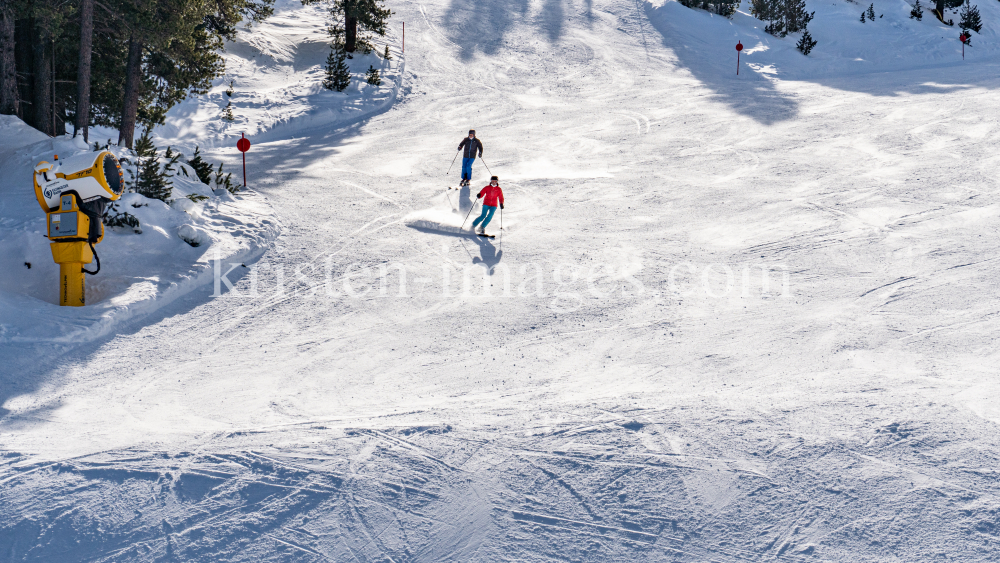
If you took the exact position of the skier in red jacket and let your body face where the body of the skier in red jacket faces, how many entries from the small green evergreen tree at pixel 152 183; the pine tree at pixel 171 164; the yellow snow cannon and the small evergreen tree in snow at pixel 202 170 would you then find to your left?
0

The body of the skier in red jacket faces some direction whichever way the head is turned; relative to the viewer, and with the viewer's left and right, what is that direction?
facing the viewer

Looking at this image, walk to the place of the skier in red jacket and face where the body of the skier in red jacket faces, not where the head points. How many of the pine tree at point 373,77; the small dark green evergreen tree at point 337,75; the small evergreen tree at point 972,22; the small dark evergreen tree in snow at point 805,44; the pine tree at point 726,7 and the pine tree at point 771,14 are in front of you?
0

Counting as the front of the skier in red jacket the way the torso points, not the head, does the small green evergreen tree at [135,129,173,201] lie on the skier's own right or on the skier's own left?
on the skier's own right

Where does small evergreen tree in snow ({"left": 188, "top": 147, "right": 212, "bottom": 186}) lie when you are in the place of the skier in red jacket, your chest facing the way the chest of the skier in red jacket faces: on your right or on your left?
on your right

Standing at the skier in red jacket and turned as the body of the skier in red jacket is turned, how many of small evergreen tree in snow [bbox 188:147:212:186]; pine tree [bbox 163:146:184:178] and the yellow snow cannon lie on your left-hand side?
0

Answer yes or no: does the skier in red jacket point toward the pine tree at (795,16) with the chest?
no

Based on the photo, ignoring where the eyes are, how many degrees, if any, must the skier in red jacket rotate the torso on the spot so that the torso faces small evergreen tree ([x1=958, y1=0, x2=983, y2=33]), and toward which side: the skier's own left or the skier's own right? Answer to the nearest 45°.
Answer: approximately 135° to the skier's own left

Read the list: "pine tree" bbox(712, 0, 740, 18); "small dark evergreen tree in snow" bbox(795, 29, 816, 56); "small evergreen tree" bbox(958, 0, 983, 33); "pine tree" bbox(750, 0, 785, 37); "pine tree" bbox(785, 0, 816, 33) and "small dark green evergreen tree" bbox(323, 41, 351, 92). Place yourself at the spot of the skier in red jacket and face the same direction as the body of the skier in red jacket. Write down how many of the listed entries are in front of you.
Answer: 0

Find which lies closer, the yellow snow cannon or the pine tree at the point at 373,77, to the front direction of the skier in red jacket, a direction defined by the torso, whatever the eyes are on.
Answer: the yellow snow cannon

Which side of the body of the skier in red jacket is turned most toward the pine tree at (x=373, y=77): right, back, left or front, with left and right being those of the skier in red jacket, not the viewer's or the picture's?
back

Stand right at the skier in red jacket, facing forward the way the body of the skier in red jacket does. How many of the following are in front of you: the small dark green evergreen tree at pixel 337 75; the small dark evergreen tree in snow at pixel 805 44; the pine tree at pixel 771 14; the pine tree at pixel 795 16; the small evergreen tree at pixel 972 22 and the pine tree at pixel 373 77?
0

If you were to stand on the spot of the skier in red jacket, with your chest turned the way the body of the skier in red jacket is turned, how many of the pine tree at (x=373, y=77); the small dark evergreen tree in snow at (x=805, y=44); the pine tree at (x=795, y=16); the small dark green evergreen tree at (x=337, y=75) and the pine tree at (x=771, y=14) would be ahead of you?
0

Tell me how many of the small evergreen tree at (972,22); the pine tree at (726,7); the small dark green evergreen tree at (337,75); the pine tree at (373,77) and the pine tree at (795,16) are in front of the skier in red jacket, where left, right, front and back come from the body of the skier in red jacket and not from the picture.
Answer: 0

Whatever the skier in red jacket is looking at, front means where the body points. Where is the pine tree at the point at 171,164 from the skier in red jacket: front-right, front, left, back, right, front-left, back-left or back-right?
right

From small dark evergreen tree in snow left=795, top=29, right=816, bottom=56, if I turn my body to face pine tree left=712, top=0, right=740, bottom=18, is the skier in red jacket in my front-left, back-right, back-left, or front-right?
back-left
